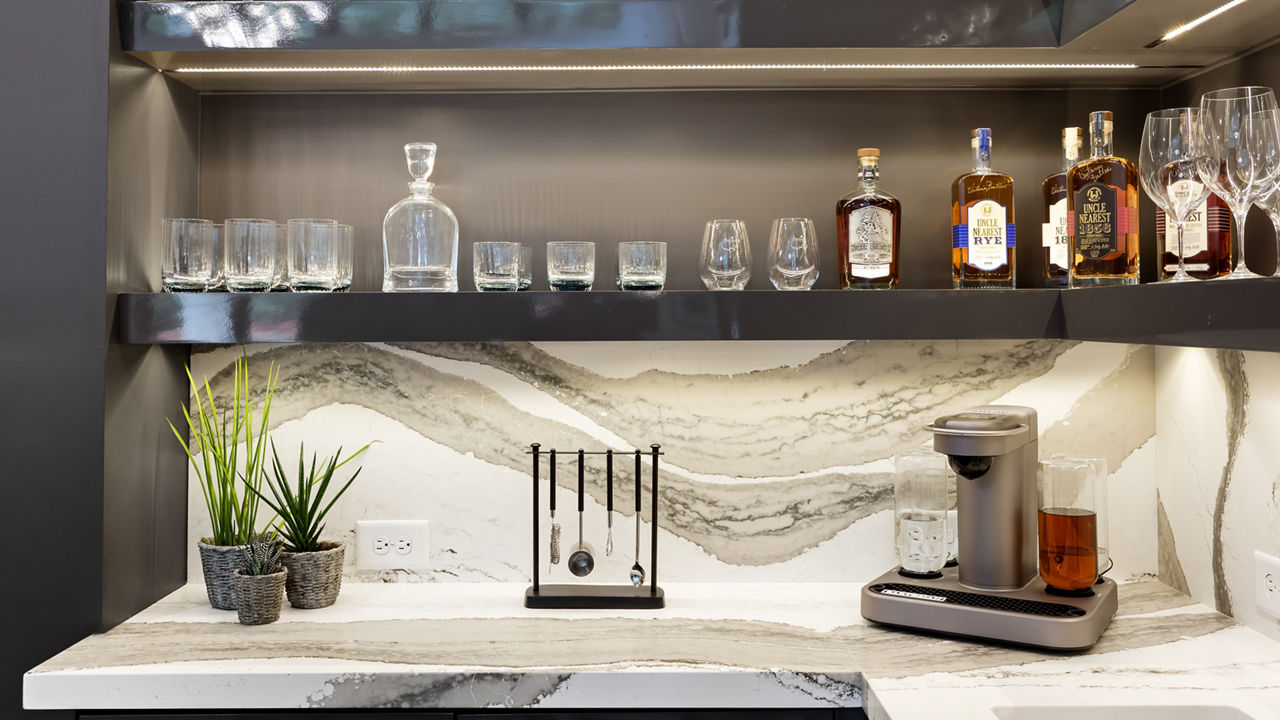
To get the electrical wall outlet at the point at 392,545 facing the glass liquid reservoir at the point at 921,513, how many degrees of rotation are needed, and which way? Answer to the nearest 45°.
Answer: approximately 90° to its left

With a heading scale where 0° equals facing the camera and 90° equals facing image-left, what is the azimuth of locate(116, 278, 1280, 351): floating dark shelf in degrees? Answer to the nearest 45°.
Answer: approximately 0°

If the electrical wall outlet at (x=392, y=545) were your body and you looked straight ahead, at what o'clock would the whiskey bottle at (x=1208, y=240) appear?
The whiskey bottle is roughly at 10 o'clock from the electrical wall outlet.

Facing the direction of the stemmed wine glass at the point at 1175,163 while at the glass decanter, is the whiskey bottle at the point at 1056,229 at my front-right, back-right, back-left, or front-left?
front-left

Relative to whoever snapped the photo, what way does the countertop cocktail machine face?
facing the viewer and to the left of the viewer

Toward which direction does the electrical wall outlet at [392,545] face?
toward the camera

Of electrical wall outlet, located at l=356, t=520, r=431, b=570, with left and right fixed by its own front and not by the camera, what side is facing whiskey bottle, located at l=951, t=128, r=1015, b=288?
left

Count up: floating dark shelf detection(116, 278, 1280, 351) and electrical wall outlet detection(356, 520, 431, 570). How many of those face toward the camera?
2
